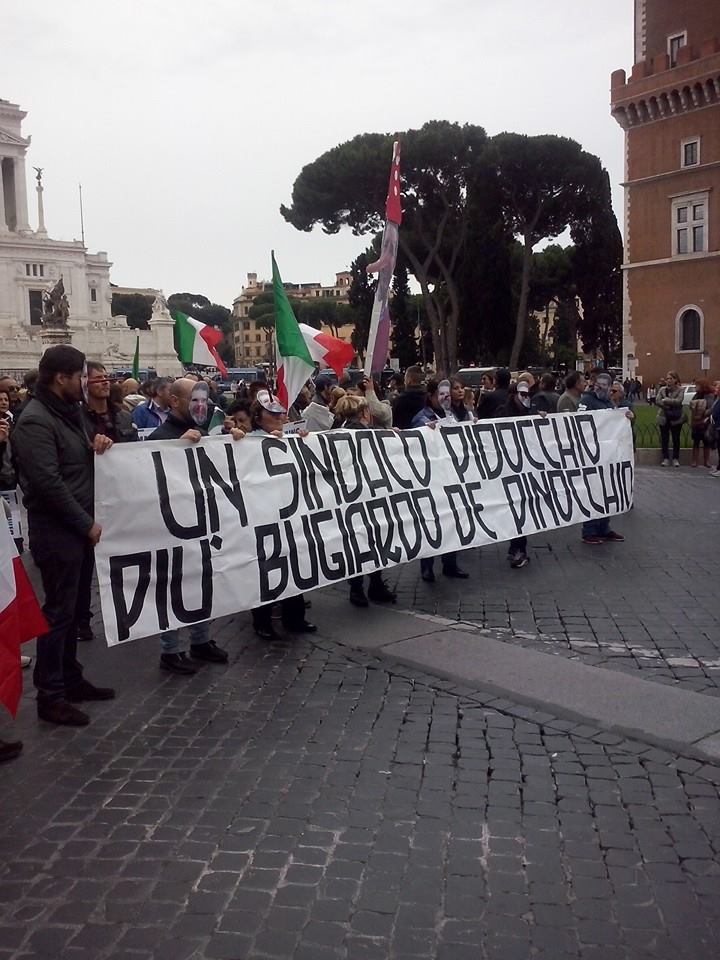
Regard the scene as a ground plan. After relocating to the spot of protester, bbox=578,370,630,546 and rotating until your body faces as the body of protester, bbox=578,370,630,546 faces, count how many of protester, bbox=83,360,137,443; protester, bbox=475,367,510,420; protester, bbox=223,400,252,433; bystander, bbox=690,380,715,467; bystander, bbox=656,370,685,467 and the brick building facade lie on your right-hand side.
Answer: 3

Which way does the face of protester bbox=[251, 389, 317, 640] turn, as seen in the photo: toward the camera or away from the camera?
toward the camera

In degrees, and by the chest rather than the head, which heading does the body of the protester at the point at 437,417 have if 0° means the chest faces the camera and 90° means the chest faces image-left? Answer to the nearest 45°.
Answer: approximately 315°

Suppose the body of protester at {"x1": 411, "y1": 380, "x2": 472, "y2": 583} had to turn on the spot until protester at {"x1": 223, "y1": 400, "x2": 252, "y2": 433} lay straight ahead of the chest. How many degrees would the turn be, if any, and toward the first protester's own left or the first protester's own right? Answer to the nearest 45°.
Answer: approximately 90° to the first protester's own right

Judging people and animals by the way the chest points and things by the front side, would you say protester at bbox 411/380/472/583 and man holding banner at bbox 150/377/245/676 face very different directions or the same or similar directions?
same or similar directions

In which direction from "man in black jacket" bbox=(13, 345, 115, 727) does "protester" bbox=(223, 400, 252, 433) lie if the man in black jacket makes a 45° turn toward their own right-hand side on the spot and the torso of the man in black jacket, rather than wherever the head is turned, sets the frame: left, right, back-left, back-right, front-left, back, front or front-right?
left

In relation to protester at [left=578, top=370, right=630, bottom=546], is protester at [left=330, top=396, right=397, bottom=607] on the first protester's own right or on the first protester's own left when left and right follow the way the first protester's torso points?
on the first protester's own right

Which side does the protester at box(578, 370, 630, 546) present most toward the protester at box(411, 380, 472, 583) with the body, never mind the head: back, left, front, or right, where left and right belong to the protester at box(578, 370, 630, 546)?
right

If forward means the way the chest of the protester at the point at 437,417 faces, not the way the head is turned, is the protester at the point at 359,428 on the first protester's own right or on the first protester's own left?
on the first protester's own right

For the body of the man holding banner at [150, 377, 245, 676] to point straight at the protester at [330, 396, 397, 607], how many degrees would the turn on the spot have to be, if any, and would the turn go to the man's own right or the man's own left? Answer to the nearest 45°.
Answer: approximately 90° to the man's own left

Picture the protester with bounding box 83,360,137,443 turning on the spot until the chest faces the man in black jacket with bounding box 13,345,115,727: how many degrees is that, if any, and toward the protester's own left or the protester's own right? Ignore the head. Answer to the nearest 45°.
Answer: approximately 45° to the protester's own right

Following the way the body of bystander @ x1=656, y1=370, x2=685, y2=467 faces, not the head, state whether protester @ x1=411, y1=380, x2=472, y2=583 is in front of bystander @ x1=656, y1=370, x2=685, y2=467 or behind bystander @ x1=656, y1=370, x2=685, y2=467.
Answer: in front

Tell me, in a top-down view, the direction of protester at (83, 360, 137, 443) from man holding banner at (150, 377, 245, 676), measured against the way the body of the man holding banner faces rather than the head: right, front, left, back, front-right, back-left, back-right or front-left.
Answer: back

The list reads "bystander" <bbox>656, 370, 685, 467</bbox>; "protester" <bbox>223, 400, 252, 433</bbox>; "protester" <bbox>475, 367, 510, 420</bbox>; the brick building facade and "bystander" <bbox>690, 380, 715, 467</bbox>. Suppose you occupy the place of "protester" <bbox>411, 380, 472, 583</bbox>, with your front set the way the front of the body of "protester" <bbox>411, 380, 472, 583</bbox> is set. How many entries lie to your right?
1

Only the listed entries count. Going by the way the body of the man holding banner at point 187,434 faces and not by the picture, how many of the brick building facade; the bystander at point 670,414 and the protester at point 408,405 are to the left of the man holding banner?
3

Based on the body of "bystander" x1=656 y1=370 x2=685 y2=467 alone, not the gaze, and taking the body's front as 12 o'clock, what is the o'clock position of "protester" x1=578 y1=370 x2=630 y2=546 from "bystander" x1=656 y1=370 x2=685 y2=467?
"protester" x1=578 y1=370 x2=630 y2=546 is roughly at 12 o'clock from "bystander" x1=656 y1=370 x2=685 y2=467.

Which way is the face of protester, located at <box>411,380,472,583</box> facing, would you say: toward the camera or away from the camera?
toward the camera
